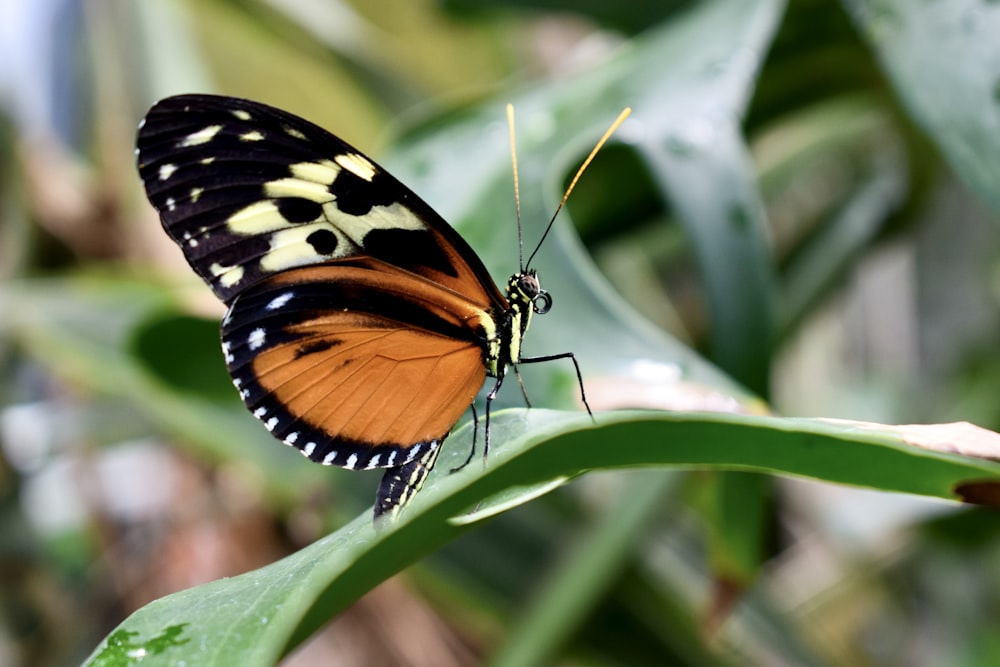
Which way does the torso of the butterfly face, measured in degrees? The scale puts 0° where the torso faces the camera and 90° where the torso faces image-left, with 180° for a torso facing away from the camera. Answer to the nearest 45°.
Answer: approximately 270°
